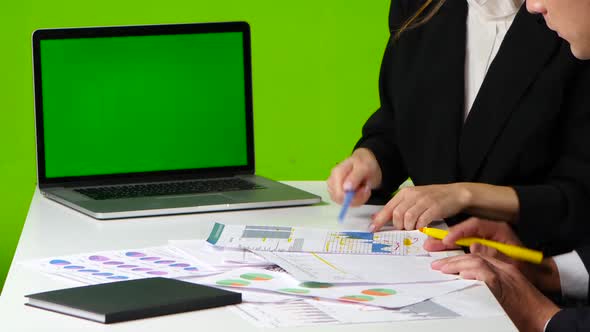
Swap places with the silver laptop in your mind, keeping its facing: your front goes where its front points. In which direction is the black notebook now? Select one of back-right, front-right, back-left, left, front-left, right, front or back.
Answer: front-right

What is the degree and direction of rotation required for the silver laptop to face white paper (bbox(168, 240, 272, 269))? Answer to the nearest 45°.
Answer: approximately 45° to its right

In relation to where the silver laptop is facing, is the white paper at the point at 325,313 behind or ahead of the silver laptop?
ahead

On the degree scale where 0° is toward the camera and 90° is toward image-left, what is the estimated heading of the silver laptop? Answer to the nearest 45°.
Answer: approximately 315°

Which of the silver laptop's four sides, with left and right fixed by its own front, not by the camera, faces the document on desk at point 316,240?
front

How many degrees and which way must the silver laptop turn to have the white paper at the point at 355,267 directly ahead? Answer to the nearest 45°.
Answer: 0° — it already faces it
